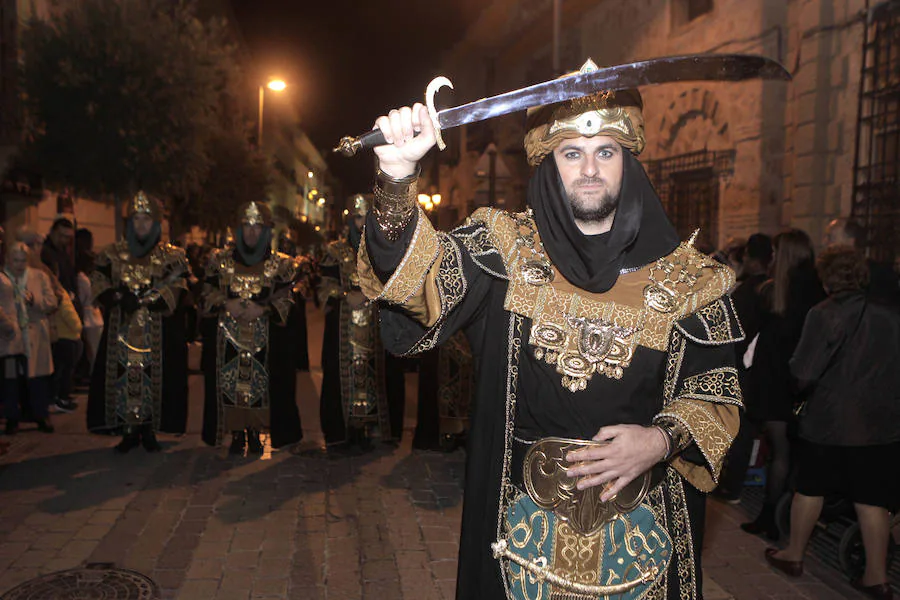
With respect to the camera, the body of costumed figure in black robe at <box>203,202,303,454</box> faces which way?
toward the camera

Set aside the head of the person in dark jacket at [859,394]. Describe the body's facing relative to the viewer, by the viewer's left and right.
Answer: facing away from the viewer and to the left of the viewer

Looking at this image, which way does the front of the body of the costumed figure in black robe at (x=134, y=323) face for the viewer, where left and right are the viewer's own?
facing the viewer

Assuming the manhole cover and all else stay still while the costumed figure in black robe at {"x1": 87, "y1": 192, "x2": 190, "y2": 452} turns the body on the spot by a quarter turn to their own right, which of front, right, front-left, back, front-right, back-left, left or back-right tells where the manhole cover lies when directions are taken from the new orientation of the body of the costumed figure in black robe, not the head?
left

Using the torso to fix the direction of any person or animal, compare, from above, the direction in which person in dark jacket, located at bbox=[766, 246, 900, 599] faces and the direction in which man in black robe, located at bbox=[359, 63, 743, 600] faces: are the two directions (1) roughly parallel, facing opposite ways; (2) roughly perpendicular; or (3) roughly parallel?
roughly parallel, facing opposite ways

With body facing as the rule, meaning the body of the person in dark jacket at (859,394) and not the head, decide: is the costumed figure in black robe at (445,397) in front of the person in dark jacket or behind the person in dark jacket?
in front

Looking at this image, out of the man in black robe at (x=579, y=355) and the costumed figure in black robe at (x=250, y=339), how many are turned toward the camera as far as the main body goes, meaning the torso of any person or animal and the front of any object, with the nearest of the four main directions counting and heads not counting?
2

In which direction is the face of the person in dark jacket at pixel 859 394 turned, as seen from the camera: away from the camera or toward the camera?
away from the camera

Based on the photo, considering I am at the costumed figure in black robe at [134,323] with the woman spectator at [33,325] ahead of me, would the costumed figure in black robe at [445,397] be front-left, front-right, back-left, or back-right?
back-right

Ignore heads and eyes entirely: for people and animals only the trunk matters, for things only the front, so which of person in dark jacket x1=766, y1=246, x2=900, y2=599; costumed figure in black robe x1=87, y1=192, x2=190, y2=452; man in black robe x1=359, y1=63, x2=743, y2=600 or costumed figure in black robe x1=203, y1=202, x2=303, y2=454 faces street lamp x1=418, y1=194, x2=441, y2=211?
the person in dark jacket

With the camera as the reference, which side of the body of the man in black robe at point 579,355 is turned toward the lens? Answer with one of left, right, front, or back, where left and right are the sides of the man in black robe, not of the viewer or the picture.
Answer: front

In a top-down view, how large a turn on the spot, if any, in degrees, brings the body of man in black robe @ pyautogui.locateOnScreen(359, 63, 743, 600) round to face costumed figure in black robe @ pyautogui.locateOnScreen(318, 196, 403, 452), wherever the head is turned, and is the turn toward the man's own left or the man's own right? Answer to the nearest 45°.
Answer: approximately 135° to the man's own right
